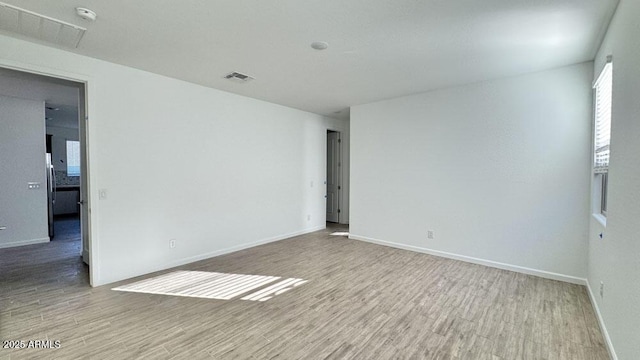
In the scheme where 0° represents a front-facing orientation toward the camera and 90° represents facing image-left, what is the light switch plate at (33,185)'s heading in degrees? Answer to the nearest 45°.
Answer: approximately 0°

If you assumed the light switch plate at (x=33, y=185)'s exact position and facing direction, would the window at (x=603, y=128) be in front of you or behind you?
in front

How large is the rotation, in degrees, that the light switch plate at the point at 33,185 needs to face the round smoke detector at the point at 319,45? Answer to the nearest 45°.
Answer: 0° — it already faces it

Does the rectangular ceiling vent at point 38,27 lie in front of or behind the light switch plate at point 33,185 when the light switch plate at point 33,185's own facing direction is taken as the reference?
in front

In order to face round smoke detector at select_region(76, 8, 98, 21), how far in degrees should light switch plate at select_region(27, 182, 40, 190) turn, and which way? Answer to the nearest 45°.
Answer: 0° — it already faces it

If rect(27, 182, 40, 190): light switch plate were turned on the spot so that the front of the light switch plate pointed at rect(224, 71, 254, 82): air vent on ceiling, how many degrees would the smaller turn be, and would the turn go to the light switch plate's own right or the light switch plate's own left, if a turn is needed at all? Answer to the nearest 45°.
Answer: approximately 45° to the light switch plate's own left
